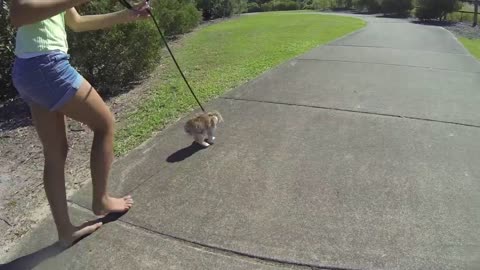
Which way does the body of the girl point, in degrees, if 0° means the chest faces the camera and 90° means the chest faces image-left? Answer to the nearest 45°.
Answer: approximately 270°

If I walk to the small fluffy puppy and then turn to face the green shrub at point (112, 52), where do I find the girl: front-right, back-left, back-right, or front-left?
back-left
